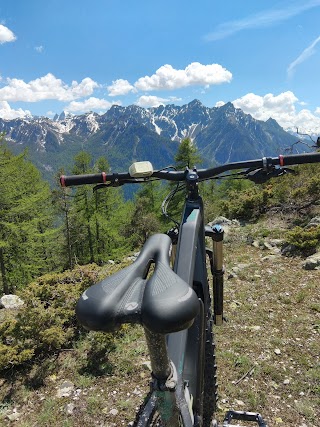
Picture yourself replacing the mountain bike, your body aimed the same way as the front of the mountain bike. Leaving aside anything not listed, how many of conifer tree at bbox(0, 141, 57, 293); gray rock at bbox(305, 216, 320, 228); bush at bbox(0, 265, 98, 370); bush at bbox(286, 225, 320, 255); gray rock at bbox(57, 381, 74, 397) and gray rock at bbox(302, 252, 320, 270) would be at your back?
0

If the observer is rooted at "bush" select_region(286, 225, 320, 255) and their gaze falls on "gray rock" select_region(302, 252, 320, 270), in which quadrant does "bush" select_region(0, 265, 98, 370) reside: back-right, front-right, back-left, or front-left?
front-right

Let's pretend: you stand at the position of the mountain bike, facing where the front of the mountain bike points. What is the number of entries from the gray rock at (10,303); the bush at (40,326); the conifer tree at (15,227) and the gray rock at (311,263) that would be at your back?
0

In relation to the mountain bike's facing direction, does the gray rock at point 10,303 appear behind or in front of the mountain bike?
in front

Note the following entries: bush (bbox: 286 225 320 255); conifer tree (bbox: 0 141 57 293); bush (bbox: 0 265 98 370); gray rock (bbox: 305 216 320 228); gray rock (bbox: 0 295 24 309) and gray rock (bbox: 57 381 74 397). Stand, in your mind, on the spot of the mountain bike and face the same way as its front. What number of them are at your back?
0

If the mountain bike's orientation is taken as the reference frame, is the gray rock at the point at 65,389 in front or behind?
in front

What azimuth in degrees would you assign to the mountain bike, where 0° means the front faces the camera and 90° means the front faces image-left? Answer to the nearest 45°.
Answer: approximately 180°

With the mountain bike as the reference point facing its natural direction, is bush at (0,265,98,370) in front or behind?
in front

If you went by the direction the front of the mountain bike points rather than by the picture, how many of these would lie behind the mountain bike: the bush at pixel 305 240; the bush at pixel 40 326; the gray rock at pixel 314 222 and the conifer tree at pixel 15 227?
0

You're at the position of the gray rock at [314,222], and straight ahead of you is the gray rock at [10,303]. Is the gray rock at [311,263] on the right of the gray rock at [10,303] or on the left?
left

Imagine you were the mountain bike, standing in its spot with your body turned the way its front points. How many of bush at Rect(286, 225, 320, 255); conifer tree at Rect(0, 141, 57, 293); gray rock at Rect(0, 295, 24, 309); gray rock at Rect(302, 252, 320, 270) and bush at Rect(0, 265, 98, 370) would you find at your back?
0

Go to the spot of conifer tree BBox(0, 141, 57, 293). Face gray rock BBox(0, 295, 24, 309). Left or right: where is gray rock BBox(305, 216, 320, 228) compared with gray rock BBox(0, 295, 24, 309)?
left

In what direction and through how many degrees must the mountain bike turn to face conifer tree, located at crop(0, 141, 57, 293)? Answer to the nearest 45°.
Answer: approximately 45° to its left
